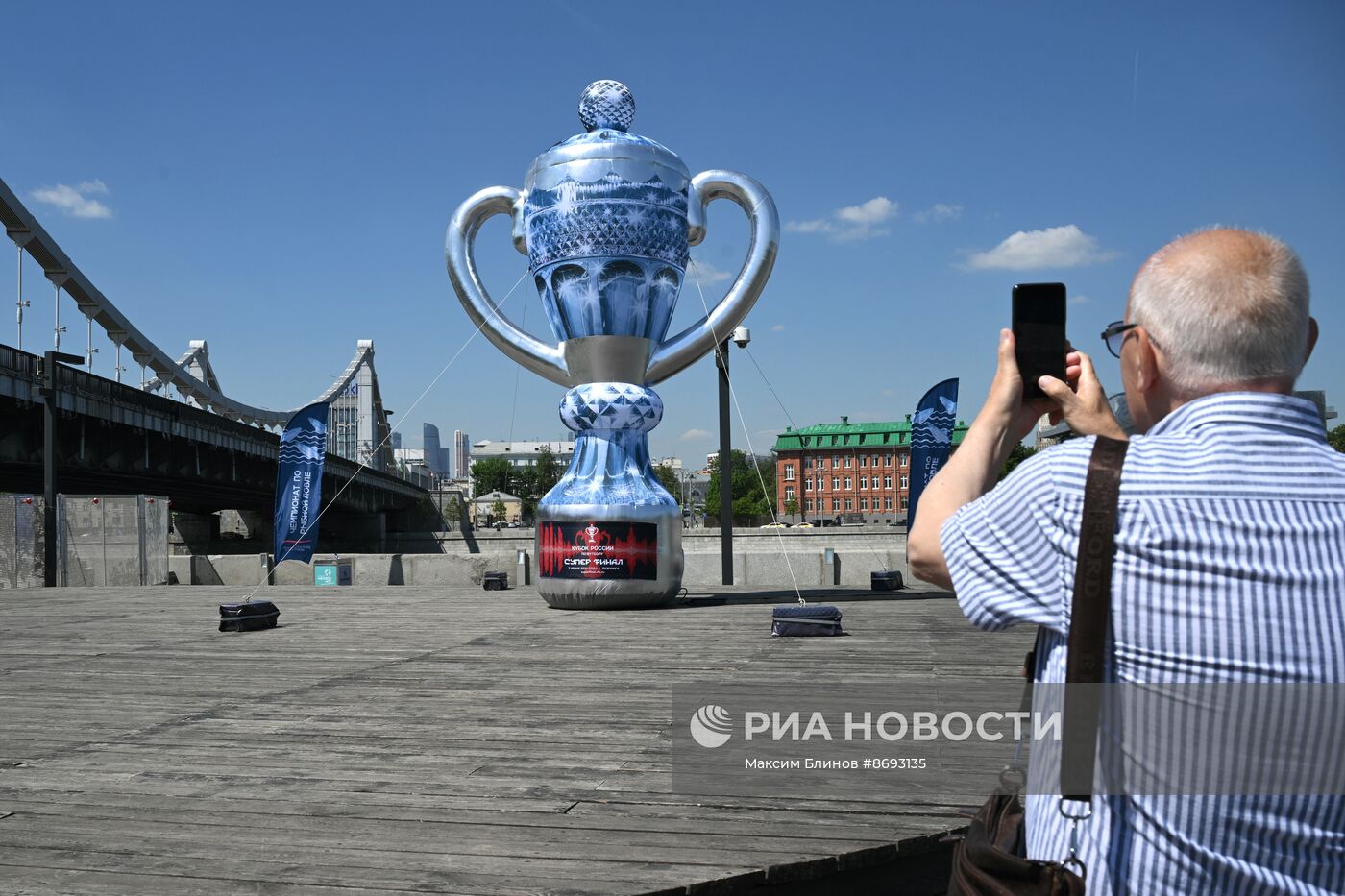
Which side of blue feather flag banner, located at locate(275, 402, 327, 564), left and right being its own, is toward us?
front

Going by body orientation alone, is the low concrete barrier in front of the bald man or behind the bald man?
in front

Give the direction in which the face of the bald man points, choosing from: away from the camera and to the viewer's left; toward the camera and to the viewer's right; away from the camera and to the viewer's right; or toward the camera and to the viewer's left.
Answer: away from the camera and to the viewer's left

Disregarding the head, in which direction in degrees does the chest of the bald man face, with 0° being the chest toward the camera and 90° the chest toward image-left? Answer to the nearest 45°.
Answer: approximately 135°

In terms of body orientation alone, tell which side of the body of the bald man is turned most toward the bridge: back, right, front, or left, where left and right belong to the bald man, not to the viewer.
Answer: front

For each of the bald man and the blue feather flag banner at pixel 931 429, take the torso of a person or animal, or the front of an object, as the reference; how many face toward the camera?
1

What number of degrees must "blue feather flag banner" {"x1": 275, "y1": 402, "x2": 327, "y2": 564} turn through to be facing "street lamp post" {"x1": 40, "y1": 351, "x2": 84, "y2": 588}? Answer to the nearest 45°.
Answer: approximately 135° to its right

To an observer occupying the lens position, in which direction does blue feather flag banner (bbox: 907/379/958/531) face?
facing the viewer

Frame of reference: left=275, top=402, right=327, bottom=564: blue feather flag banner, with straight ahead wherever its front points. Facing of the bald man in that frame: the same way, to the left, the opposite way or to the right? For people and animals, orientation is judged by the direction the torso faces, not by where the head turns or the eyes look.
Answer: the opposite way

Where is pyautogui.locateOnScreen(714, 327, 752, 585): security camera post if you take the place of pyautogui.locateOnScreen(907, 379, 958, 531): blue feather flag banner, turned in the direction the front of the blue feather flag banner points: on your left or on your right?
on your right

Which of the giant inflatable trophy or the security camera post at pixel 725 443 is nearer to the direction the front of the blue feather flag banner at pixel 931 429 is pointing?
the giant inflatable trophy

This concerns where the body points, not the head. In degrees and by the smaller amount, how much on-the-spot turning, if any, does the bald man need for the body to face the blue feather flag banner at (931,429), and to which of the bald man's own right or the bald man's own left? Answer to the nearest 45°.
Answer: approximately 45° to the bald man's own right

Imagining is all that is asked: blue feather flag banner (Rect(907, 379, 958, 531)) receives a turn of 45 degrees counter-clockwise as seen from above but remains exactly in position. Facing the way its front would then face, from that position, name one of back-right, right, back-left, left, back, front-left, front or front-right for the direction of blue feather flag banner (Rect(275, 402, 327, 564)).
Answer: back-right
